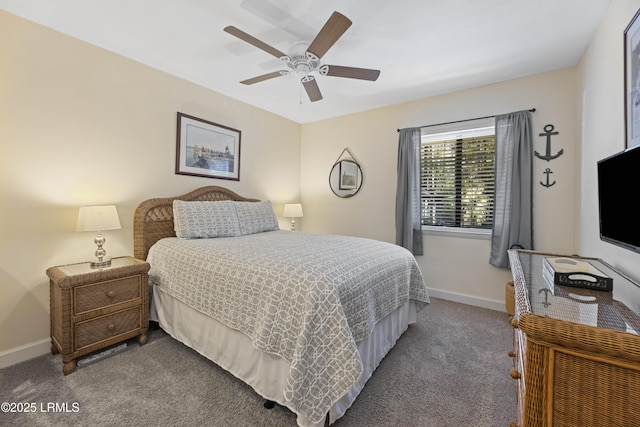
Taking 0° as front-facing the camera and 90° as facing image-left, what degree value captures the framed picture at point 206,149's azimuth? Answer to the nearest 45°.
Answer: approximately 315°

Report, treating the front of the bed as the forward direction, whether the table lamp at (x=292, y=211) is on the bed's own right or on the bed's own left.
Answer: on the bed's own left

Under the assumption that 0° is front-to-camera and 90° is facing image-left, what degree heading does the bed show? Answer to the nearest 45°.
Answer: approximately 315°

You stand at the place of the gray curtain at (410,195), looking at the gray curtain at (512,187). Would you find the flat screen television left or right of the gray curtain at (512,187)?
right

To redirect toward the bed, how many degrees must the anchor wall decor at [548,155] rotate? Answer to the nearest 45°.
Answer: approximately 45° to its right

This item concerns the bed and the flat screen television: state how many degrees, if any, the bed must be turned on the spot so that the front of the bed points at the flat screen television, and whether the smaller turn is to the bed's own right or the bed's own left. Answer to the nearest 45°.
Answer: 0° — it already faces it

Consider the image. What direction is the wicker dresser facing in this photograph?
to the viewer's left

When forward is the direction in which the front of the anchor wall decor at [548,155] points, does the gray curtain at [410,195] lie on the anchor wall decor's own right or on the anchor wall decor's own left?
on the anchor wall decor's own right
